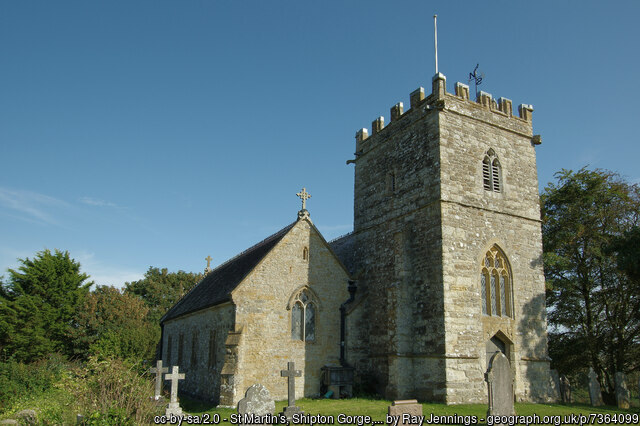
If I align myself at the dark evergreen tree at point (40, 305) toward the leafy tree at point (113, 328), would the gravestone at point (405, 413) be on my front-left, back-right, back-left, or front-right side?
front-right

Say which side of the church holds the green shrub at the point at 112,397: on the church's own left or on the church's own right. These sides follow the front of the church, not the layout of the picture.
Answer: on the church's own right

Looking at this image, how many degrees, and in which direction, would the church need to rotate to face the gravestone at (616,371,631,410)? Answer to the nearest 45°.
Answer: approximately 45° to its left

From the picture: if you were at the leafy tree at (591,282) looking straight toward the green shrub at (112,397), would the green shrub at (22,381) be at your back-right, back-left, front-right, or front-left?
front-right

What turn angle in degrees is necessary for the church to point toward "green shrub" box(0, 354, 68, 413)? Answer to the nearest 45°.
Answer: approximately 135° to its right

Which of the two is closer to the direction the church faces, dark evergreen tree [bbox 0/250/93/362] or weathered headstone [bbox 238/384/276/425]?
the weathered headstone

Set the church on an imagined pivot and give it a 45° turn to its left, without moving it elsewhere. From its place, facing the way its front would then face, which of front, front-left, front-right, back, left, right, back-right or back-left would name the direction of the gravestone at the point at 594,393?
front

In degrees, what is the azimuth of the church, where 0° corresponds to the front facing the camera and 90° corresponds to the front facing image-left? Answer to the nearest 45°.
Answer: approximately 315°

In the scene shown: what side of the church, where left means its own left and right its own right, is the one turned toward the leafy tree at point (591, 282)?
left

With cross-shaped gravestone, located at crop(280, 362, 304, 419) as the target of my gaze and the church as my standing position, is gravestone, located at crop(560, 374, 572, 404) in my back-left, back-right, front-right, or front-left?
front-left

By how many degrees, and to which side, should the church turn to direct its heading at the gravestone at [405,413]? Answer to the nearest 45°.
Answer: approximately 45° to its right
